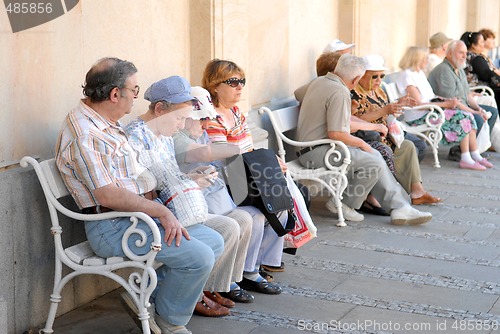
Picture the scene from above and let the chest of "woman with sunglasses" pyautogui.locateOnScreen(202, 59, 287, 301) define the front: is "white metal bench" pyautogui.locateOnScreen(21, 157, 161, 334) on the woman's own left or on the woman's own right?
on the woman's own right

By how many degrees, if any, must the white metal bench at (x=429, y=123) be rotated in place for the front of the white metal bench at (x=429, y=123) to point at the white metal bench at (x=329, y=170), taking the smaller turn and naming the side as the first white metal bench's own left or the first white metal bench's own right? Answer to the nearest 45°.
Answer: approximately 45° to the first white metal bench's own right

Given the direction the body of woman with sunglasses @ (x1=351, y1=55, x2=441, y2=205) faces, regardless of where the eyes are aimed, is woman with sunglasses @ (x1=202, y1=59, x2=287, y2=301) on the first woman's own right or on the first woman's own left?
on the first woman's own right

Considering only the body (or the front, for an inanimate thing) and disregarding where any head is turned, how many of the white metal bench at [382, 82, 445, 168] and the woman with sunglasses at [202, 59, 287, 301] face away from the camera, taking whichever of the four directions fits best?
0

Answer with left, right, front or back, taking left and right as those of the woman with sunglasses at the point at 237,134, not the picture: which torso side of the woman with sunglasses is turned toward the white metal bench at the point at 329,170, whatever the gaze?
left

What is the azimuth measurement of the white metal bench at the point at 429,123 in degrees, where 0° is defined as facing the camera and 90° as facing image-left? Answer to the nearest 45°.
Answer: approximately 315°

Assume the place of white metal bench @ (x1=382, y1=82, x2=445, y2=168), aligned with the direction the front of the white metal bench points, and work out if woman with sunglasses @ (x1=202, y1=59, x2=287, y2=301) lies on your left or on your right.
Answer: on your right
